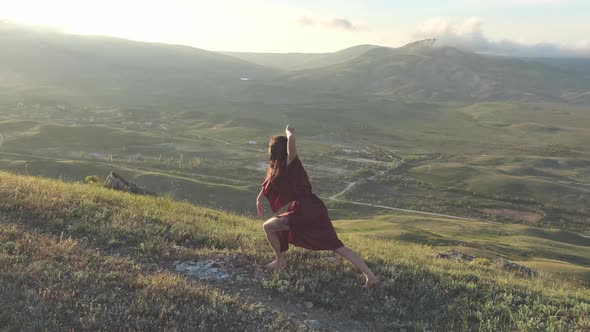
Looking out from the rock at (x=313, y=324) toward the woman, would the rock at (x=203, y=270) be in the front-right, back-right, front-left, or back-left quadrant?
front-left

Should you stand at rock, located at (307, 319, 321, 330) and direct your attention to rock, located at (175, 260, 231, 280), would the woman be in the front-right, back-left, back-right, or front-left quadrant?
front-right

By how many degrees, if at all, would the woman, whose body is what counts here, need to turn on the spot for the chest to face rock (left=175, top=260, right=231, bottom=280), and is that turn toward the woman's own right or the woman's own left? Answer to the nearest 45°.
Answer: approximately 45° to the woman's own left

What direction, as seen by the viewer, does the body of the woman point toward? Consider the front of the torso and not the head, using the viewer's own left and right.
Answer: facing away from the viewer and to the left of the viewer

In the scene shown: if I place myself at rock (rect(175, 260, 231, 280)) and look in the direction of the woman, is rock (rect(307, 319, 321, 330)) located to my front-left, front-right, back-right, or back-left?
front-right

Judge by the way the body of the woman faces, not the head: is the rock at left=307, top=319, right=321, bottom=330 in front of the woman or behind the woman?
behind

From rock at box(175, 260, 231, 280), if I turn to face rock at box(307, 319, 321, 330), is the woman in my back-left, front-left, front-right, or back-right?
front-left
